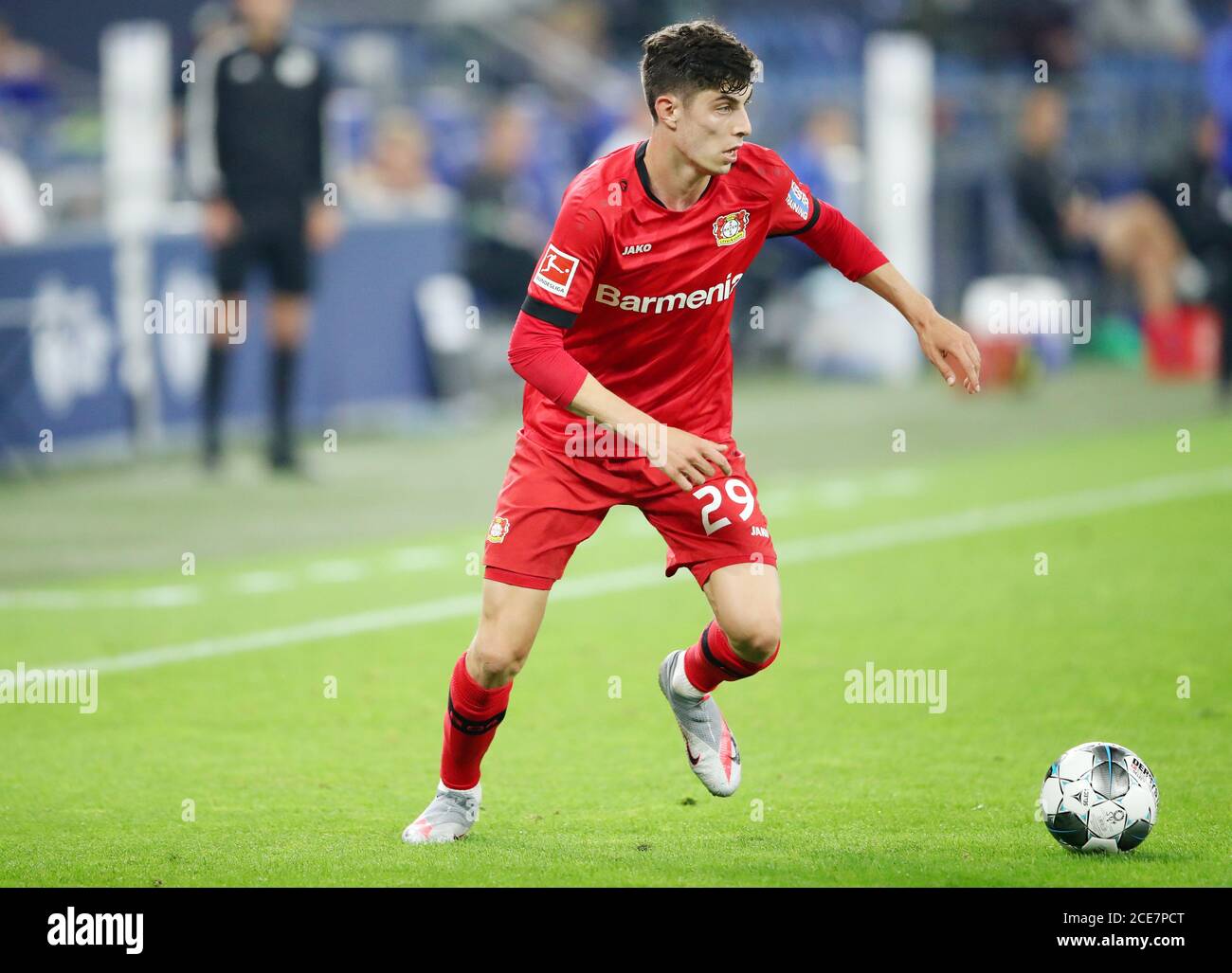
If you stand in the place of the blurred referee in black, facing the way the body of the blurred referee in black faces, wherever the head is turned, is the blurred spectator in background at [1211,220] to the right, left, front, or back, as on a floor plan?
left

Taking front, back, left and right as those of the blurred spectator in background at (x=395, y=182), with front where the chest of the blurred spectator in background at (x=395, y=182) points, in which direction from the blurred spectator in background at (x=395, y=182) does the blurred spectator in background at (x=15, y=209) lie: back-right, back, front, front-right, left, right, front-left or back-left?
front-right

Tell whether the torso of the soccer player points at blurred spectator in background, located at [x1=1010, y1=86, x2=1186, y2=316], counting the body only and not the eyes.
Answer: no

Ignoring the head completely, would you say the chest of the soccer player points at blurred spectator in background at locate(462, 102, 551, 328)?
no

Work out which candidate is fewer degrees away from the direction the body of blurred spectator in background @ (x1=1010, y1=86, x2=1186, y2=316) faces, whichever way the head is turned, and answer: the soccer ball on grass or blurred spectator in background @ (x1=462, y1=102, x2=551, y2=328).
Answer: the soccer ball on grass

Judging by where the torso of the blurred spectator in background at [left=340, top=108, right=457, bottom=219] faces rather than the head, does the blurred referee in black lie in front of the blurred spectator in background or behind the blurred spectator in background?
in front

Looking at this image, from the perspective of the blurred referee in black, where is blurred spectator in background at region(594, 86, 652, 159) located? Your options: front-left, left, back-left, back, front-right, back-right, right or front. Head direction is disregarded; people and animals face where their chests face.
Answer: back-left

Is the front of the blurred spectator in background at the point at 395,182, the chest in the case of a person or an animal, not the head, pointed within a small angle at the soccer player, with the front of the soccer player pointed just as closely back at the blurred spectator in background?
no

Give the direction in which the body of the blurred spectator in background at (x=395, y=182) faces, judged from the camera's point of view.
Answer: toward the camera

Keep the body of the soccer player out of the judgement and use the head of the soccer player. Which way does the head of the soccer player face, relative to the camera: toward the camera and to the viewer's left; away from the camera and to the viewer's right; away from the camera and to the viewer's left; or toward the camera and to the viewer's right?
toward the camera and to the viewer's right

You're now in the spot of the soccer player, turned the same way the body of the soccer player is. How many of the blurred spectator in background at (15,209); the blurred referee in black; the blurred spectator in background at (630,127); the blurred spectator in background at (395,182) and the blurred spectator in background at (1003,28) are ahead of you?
0

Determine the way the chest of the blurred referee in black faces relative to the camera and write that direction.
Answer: toward the camera

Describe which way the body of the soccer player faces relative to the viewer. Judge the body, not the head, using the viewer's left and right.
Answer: facing the viewer and to the right of the viewer

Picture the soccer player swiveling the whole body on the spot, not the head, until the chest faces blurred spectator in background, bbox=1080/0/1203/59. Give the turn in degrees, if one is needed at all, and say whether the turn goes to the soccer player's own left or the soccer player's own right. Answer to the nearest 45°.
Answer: approximately 135° to the soccer player's own left

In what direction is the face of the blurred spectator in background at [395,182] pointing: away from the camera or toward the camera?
toward the camera

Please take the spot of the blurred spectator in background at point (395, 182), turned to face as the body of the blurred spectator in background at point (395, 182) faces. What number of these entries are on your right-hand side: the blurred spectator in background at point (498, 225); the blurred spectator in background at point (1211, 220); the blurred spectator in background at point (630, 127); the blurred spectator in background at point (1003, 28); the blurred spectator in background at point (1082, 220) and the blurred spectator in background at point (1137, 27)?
0

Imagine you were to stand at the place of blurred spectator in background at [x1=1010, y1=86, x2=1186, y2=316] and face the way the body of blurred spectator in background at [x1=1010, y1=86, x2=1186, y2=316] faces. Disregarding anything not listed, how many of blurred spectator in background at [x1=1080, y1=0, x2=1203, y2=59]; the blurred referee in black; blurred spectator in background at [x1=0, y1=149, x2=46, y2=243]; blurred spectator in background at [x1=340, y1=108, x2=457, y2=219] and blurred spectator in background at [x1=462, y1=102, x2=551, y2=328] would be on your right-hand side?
4

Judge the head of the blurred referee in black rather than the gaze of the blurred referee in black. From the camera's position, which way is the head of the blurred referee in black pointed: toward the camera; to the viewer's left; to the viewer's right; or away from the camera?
toward the camera

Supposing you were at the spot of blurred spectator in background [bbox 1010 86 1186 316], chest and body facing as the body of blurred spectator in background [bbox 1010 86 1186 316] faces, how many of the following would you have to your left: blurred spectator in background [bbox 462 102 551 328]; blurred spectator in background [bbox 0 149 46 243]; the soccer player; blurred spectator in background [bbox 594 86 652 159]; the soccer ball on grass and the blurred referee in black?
0

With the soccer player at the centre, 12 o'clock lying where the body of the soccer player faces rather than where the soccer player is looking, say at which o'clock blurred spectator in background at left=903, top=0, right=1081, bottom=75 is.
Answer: The blurred spectator in background is roughly at 8 o'clock from the soccer player.

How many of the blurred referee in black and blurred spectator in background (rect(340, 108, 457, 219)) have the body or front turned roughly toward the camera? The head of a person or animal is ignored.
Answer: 2
